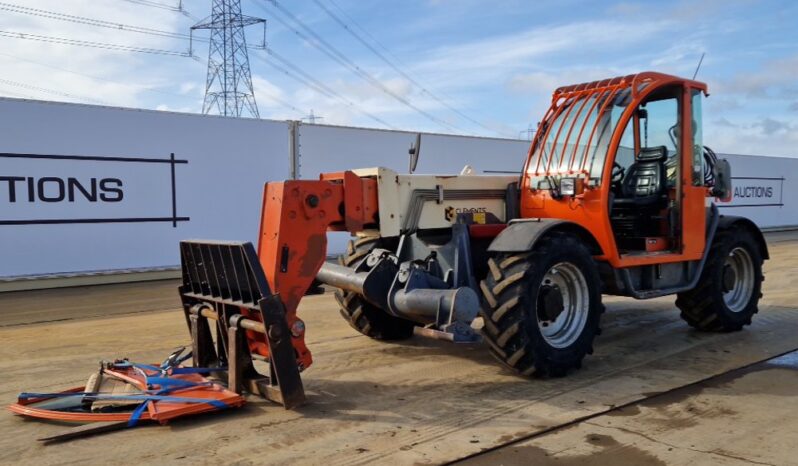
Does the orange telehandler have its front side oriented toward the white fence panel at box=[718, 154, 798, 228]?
no

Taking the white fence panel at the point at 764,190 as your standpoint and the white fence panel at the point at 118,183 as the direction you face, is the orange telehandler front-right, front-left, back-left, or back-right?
front-left

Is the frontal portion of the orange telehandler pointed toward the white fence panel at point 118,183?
no

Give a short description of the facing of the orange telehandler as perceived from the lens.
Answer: facing the viewer and to the left of the viewer
